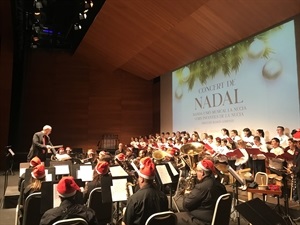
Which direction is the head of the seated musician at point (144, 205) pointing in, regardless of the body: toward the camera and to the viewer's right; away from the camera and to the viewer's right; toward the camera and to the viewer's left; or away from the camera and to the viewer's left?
away from the camera and to the viewer's left

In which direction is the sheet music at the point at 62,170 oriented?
toward the camera

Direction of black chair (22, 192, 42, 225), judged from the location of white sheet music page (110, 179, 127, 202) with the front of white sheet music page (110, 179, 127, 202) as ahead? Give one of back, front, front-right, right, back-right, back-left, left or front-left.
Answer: right

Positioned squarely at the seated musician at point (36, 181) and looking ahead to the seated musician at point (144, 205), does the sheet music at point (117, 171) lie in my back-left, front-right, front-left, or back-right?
front-left

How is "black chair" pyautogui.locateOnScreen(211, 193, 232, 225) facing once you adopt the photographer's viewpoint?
facing away from the viewer and to the left of the viewer

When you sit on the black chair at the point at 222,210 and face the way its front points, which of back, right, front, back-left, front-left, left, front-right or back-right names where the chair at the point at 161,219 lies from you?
left

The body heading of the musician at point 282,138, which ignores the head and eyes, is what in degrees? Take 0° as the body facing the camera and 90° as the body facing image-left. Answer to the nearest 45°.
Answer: approximately 45°

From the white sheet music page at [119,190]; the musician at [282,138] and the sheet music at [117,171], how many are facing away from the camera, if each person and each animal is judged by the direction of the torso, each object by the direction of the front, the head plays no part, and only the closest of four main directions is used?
0

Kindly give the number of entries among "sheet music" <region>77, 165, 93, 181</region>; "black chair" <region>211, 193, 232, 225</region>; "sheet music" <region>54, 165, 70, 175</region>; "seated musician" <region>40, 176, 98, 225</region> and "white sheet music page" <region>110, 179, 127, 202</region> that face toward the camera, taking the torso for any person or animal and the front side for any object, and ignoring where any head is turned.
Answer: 3

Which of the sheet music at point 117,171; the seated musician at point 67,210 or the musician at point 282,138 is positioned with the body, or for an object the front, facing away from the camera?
the seated musician

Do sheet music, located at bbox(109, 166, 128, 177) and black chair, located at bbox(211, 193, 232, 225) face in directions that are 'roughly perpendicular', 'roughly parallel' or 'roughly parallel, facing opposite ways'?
roughly parallel, facing opposite ways

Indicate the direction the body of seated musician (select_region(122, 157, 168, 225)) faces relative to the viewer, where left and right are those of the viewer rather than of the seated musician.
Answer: facing away from the viewer and to the left of the viewer
